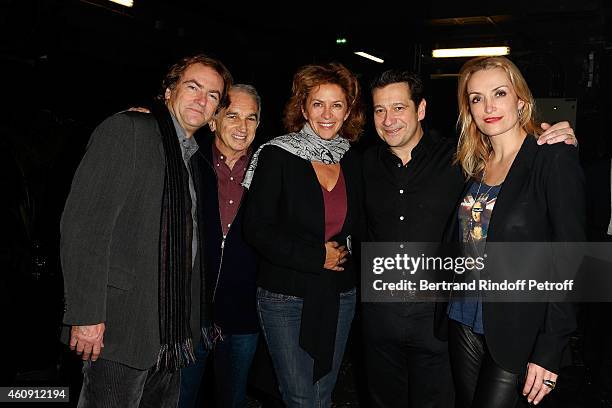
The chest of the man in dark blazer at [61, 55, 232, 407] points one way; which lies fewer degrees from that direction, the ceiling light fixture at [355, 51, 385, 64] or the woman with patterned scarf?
the woman with patterned scarf

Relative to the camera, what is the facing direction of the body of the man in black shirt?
toward the camera

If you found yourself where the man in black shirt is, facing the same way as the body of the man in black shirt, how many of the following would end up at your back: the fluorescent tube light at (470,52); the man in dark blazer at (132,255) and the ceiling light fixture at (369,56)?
2

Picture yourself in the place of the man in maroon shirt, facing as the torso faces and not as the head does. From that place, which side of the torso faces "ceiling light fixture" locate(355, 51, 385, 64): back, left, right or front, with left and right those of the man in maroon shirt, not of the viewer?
back

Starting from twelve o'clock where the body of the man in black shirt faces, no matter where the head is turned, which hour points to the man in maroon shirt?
The man in maroon shirt is roughly at 3 o'clock from the man in black shirt.

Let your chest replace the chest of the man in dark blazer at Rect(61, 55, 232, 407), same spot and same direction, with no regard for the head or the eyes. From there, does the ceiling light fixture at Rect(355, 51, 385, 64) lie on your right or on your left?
on your left

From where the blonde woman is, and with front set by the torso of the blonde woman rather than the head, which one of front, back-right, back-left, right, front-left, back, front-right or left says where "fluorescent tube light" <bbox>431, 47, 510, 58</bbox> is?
back-right

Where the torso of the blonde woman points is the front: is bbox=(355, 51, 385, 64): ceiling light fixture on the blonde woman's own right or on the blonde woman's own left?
on the blonde woman's own right

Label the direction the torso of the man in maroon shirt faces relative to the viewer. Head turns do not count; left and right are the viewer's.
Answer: facing the viewer

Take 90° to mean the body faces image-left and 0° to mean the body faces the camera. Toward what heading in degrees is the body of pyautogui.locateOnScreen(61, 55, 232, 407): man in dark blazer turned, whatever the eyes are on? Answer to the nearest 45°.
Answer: approximately 315°

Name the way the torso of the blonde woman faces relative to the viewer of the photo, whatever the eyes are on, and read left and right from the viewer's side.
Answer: facing the viewer and to the left of the viewer

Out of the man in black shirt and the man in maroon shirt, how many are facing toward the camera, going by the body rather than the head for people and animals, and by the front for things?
2

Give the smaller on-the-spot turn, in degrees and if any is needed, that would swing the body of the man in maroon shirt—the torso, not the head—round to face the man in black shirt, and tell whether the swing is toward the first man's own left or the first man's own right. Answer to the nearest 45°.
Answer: approximately 45° to the first man's own left

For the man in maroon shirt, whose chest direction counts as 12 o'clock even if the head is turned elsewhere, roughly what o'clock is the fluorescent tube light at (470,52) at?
The fluorescent tube light is roughly at 7 o'clock from the man in maroon shirt.

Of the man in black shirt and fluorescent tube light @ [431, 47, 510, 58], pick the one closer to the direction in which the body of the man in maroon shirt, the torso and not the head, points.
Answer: the man in black shirt
